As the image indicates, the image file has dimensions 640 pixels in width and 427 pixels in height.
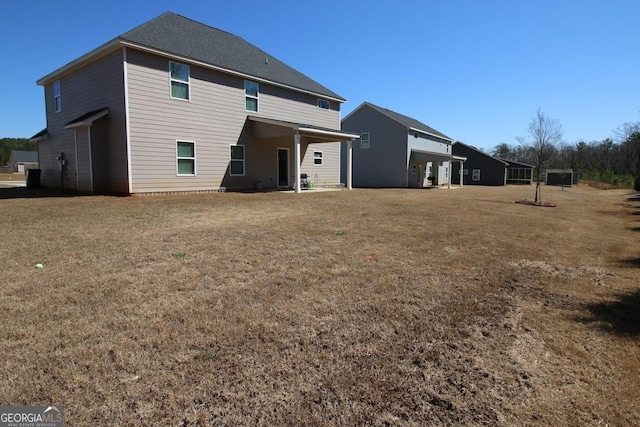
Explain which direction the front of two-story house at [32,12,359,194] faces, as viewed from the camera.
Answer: facing away from the viewer and to the left of the viewer

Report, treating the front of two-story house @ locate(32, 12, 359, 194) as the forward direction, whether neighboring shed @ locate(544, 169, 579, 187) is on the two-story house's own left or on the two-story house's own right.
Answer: on the two-story house's own right

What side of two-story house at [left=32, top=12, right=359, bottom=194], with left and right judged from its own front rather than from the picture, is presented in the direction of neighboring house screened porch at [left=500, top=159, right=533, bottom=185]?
right

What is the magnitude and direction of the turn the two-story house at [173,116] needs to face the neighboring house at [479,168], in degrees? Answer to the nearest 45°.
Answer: approximately 90° to its right

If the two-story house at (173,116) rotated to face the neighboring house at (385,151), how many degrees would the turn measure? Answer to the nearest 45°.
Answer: approximately 90° to its right
